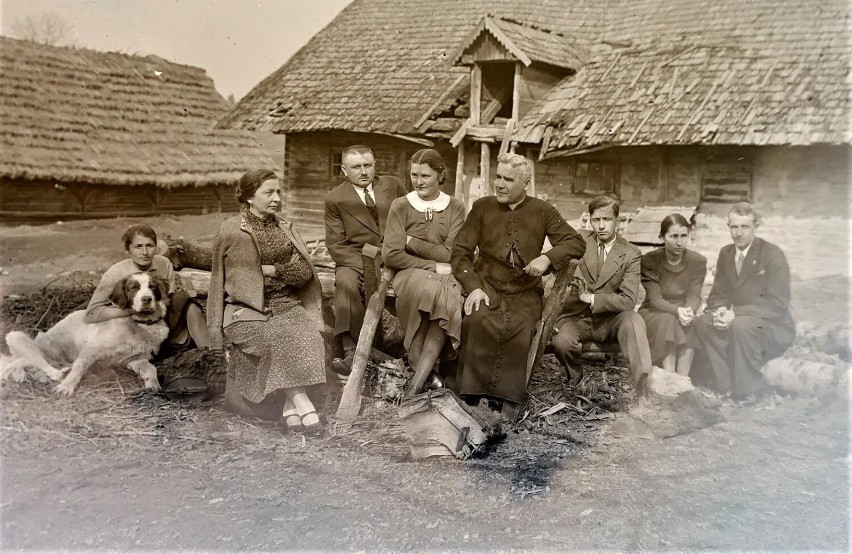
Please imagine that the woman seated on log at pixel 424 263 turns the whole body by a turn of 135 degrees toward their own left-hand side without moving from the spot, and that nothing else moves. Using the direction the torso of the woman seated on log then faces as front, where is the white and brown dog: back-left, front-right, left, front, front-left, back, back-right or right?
back-left

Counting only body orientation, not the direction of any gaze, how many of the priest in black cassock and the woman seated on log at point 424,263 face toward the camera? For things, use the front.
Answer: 2

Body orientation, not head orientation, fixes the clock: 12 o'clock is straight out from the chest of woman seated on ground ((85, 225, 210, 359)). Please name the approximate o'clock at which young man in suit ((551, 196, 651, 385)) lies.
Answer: The young man in suit is roughly at 10 o'clock from the woman seated on ground.

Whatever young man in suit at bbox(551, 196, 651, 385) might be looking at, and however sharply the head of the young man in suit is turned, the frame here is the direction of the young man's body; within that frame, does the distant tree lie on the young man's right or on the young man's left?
on the young man's right

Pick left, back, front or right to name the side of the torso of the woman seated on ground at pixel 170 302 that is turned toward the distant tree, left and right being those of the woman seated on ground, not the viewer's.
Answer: back

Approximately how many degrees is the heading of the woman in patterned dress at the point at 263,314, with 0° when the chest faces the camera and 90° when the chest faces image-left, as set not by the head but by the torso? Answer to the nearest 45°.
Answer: approximately 315°

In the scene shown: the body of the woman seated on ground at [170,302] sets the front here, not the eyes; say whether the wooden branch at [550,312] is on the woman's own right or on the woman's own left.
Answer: on the woman's own left

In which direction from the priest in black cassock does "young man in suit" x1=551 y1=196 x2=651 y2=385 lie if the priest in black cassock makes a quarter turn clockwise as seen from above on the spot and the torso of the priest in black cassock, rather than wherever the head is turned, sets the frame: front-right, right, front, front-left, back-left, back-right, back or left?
back-right

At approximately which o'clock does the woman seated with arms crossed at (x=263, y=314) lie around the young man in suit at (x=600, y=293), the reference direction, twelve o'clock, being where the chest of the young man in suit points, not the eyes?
The woman seated with arms crossed is roughly at 2 o'clock from the young man in suit.

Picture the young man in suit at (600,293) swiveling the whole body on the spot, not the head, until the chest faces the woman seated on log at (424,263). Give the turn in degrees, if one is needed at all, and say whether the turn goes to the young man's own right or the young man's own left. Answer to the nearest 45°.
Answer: approximately 45° to the young man's own right

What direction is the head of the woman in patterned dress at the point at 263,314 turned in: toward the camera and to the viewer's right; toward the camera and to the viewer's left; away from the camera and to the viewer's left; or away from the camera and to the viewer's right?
toward the camera and to the viewer's right

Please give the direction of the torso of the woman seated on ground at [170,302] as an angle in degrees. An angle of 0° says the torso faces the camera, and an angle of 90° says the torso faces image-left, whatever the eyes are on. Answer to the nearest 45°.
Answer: approximately 0°
